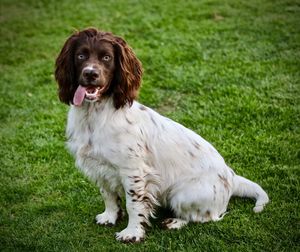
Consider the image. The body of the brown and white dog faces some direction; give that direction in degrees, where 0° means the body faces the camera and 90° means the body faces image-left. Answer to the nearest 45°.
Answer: approximately 45°
